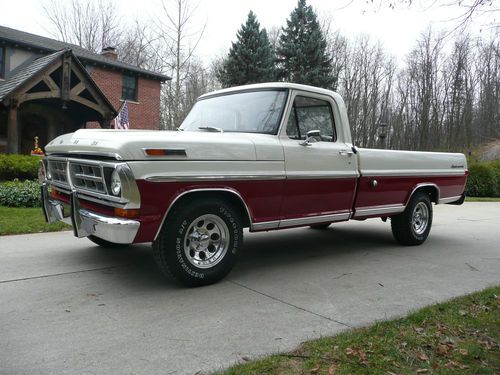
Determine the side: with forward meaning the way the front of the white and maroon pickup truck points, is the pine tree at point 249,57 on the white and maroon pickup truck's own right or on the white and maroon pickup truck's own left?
on the white and maroon pickup truck's own right

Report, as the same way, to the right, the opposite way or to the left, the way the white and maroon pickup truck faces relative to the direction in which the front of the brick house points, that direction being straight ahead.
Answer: to the right

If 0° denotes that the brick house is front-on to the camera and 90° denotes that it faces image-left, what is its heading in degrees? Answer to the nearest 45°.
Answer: approximately 315°

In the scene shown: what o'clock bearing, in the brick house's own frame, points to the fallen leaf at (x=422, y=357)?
The fallen leaf is roughly at 1 o'clock from the brick house.

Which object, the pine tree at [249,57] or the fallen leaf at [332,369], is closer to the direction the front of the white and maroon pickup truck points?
the fallen leaf

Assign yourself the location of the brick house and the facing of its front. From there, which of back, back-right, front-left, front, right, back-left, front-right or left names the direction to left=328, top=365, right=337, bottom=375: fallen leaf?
front-right

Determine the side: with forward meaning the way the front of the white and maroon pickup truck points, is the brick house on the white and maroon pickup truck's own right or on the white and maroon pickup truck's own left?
on the white and maroon pickup truck's own right

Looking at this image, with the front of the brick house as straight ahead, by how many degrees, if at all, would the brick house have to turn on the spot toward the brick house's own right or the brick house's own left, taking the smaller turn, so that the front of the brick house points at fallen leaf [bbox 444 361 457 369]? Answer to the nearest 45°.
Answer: approximately 45° to the brick house's own right

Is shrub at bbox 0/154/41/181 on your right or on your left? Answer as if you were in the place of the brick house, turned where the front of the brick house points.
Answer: on your right

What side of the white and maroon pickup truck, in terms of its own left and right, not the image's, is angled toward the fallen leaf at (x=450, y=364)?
left

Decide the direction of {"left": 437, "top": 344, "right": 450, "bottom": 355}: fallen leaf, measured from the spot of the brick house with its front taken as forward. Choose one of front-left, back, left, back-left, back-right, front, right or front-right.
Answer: front-right

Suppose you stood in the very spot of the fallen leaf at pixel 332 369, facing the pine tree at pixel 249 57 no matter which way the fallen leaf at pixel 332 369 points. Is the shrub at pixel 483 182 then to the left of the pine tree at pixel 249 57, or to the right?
right

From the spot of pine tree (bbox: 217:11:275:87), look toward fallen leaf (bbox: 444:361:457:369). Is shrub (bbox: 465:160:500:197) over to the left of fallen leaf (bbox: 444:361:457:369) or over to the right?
left

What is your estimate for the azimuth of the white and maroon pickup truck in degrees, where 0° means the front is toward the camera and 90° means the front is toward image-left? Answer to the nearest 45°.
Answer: approximately 45°
